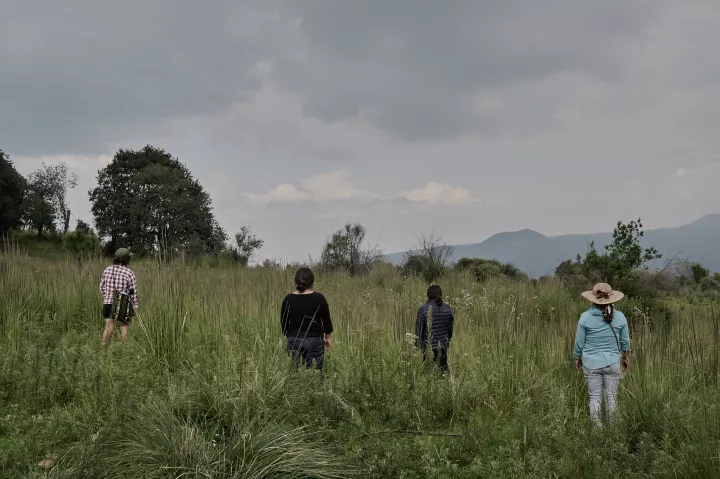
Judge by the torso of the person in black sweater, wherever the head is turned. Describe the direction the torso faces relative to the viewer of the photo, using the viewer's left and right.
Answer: facing away from the viewer

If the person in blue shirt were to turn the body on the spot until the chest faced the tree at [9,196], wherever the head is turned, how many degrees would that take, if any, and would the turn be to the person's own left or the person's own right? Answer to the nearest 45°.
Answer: approximately 45° to the person's own left

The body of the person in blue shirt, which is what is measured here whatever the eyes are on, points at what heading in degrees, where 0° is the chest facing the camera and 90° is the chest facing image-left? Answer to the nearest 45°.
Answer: approximately 180°

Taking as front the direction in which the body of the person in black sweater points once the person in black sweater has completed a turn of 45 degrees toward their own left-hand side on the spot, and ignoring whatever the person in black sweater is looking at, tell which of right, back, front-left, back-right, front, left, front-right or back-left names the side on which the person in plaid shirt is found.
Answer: front

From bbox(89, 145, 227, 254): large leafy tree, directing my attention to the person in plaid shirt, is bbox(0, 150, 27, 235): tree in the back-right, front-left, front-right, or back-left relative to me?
back-right

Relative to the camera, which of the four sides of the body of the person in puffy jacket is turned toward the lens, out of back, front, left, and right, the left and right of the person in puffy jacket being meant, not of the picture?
back

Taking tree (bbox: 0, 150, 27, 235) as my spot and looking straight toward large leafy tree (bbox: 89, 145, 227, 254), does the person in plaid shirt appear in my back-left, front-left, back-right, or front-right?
front-right

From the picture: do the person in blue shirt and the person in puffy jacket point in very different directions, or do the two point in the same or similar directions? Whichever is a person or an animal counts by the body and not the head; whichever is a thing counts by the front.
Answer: same or similar directions

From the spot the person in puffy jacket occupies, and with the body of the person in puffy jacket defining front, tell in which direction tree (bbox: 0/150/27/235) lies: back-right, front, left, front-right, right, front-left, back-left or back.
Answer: front-left

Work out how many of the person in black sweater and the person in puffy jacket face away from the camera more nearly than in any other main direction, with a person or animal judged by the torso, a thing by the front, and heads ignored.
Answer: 2

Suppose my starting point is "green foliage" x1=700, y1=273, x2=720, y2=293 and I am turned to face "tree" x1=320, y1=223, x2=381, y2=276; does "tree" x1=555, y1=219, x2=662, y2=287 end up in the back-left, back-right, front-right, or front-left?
front-left

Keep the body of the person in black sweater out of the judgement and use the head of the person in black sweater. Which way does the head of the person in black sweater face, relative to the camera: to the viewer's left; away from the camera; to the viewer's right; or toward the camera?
away from the camera

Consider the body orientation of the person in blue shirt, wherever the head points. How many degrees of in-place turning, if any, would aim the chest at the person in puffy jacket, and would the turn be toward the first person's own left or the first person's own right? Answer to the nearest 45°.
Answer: approximately 90° to the first person's own left
